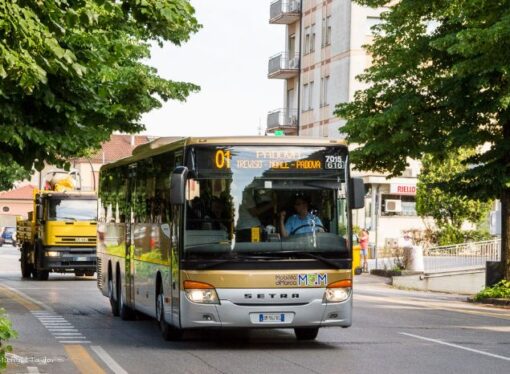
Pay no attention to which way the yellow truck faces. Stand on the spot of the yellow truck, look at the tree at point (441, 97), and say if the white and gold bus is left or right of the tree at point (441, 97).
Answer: right

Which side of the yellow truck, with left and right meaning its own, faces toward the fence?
left

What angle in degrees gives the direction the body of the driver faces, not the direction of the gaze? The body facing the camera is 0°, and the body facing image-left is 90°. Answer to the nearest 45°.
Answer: approximately 0°

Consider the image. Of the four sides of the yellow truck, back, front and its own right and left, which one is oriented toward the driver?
front
